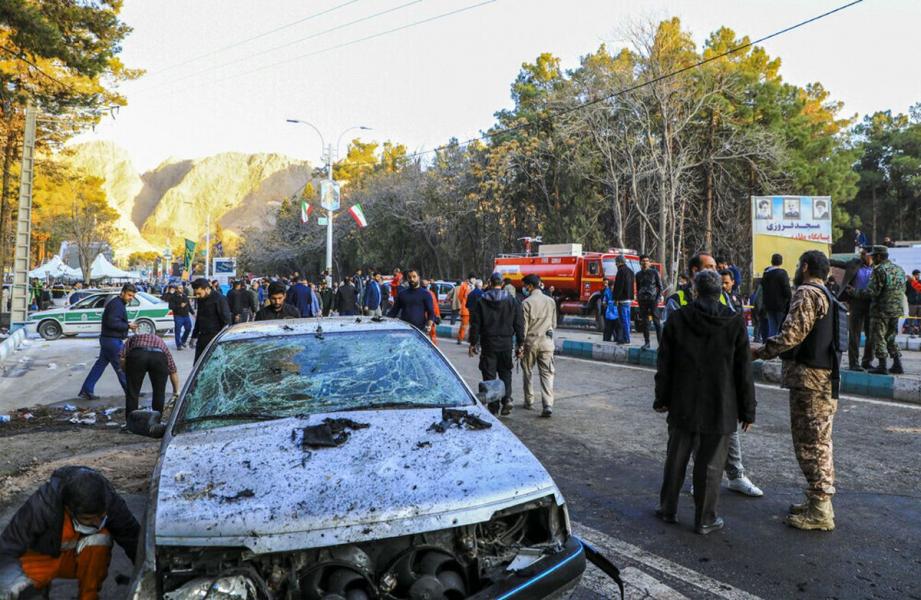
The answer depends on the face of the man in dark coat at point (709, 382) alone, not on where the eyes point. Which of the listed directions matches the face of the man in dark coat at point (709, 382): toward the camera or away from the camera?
away from the camera

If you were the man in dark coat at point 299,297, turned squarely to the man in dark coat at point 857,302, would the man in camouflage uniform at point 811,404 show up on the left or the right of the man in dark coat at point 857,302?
right

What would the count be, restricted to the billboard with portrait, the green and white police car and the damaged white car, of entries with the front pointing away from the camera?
0

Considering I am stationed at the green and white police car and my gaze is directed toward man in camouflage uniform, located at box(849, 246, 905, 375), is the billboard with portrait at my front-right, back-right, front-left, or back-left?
front-left

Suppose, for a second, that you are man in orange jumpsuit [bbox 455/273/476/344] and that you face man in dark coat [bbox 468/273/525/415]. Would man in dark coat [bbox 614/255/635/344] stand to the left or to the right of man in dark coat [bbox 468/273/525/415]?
left

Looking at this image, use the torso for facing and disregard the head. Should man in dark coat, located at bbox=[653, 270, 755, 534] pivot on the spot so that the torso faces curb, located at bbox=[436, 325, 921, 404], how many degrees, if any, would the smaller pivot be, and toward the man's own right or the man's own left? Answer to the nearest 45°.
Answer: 0° — they already face it

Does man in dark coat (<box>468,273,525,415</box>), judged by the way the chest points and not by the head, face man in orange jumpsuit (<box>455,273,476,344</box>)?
yes

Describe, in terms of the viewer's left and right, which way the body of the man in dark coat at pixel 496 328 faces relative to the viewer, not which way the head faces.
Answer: facing away from the viewer

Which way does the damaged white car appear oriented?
toward the camera

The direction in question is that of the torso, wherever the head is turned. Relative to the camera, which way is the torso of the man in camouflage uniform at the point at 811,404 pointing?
to the viewer's left

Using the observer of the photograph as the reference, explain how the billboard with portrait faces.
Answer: facing the viewer

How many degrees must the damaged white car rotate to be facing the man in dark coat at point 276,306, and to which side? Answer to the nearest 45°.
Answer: approximately 180°
